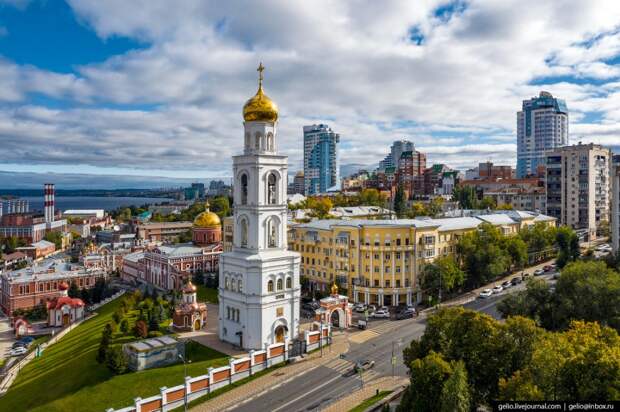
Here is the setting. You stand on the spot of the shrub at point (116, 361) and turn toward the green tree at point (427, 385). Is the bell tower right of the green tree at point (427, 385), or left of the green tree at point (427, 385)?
left

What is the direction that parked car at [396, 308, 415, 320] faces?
to the viewer's left

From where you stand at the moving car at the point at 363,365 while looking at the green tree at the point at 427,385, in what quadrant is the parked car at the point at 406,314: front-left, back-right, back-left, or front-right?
back-left

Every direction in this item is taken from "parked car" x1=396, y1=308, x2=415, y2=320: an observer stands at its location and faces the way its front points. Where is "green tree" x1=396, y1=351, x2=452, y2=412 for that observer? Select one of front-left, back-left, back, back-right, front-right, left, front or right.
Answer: left

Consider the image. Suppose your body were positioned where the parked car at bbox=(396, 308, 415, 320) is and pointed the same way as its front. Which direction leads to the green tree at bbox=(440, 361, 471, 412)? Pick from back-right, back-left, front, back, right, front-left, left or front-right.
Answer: left
